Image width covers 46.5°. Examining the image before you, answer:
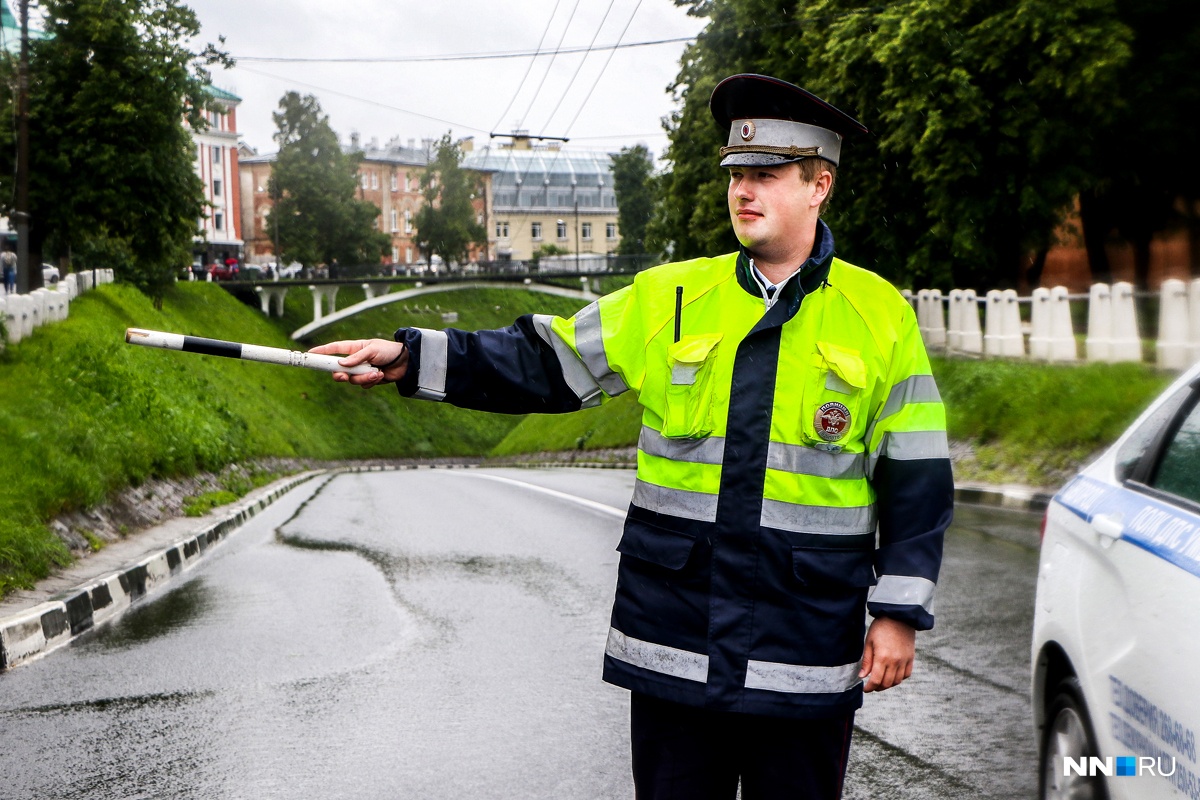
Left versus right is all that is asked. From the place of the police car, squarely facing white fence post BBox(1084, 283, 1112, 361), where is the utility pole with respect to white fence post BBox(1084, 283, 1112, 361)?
left

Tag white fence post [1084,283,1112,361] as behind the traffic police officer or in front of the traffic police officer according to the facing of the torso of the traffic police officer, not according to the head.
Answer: behind

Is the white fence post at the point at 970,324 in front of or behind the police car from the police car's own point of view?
behind

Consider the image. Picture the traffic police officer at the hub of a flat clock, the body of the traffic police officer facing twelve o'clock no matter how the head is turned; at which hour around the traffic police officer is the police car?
The police car is roughly at 8 o'clock from the traffic police officer.

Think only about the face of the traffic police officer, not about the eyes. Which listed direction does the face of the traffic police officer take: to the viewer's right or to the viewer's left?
to the viewer's left

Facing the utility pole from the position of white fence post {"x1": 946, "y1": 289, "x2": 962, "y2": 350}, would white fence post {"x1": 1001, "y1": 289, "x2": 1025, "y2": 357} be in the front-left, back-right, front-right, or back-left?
back-left

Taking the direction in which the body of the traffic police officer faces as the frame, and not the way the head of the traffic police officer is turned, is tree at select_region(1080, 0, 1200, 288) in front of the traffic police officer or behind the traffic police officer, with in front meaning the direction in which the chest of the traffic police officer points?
behind
